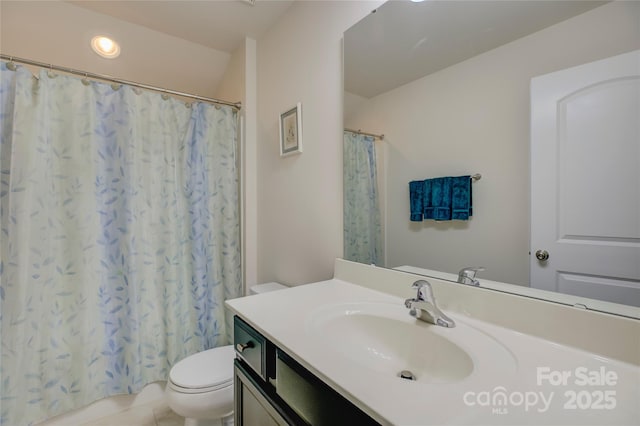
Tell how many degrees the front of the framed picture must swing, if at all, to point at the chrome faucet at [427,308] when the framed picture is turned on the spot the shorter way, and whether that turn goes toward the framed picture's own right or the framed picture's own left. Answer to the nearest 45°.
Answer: approximately 90° to the framed picture's own left

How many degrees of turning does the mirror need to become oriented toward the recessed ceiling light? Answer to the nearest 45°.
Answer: approximately 45° to its right

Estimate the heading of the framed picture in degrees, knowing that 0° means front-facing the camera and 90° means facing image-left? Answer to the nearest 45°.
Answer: approximately 45°

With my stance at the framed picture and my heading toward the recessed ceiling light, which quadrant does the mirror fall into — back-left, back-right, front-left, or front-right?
back-left

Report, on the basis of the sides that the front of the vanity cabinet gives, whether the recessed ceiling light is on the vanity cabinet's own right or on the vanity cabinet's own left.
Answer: on the vanity cabinet's own right

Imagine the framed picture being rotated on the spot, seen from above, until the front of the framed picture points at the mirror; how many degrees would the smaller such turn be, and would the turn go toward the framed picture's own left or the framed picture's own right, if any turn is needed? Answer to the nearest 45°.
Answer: approximately 90° to the framed picture's own left

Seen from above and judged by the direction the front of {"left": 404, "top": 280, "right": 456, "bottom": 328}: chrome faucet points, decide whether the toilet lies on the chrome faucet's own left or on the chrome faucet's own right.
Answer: on the chrome faucet's own right

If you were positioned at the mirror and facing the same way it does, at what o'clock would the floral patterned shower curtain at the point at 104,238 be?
The floral patterned shower curtain is roughly at 1 o'clock from the mirror.

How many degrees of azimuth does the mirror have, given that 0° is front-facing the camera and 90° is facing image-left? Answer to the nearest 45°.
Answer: approximately 45°
